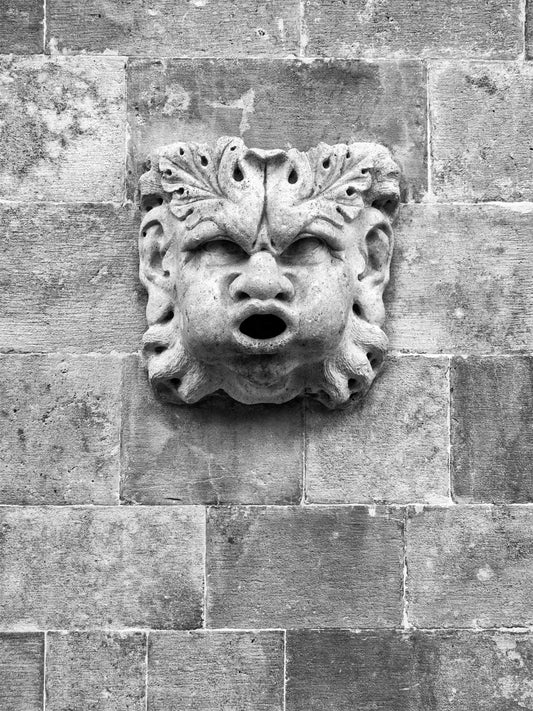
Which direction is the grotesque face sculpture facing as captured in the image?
toward the camera

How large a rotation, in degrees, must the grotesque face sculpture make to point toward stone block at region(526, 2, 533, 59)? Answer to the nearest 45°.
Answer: approximately 90° to its left
